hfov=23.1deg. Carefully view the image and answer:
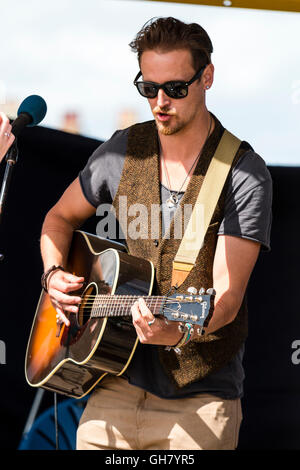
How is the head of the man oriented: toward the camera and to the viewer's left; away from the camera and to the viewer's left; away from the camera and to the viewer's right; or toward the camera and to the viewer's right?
toward the camera and to the viewer's left

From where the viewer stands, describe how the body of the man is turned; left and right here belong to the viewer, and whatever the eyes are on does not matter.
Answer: facing the viewer and to the left of the viewer

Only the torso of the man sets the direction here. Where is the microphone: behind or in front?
in front
